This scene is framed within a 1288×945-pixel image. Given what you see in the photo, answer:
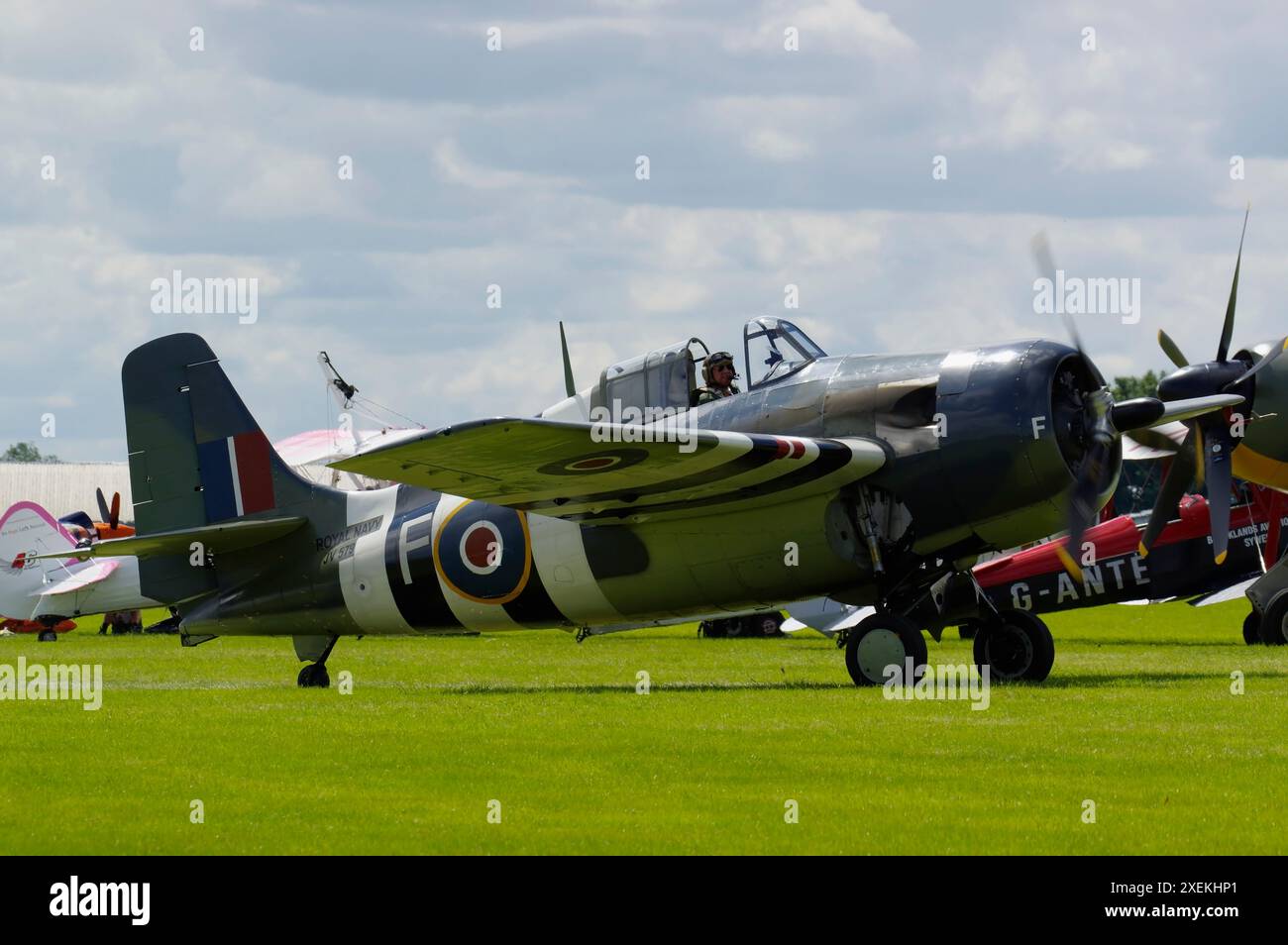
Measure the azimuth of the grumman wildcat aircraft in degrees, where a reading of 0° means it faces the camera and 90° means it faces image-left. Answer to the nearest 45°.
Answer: approximately 315°
